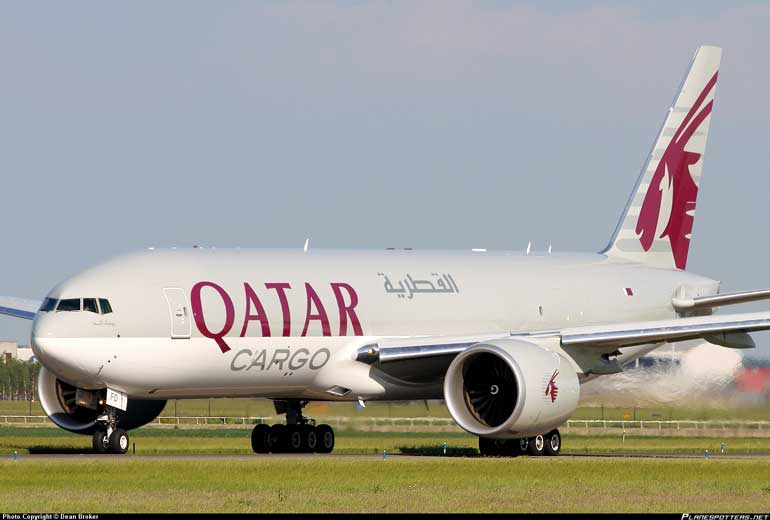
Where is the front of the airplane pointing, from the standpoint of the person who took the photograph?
facing the viewer and to the left of the viewer
